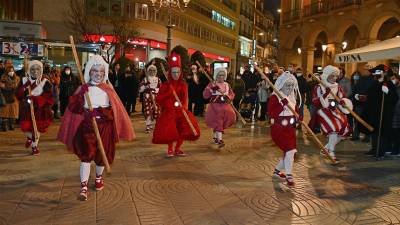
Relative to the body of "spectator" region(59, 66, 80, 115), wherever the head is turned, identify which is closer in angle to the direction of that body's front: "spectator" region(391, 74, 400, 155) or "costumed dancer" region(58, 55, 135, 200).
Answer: the costumed dancer

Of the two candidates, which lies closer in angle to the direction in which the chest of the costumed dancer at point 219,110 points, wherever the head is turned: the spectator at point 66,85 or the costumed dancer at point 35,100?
the costumed dancer

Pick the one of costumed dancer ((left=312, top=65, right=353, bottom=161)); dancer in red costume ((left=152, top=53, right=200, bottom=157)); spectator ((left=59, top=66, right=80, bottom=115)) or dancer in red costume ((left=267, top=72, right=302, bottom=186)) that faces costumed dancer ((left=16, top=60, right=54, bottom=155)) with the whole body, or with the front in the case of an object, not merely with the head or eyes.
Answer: the spectator

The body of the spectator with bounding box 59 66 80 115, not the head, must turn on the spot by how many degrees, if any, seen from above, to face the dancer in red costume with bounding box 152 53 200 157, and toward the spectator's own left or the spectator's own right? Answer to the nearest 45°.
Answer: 0° — they already face them

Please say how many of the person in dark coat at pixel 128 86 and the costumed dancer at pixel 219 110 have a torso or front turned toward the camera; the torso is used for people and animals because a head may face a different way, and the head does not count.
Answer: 2

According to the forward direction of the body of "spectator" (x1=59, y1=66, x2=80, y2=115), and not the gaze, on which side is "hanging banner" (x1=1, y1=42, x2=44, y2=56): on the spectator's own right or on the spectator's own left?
on the spectator's own right

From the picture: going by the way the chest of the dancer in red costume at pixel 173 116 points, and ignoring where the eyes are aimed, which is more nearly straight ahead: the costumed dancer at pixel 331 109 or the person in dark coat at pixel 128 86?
the costumed dancer

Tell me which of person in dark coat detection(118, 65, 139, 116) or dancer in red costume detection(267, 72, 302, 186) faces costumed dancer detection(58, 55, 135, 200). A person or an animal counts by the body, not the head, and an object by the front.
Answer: the person in dark coat
